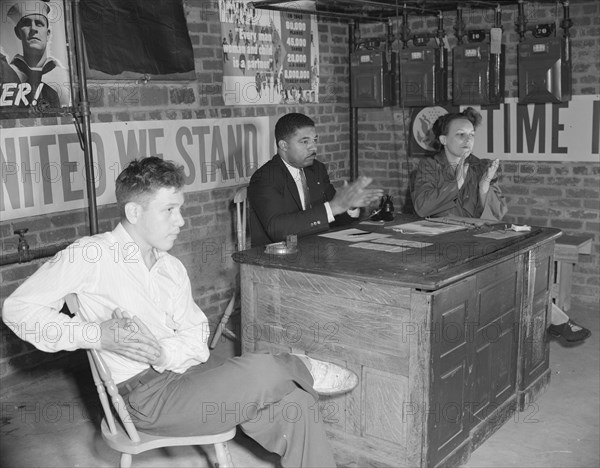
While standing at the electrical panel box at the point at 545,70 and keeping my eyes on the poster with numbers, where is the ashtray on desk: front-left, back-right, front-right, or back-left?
front-left

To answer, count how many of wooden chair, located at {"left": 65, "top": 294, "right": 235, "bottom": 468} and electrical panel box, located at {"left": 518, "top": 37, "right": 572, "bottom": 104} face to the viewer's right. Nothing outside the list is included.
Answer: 1

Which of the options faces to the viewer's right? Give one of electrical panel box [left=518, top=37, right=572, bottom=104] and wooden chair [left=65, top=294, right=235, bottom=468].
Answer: the wooden chair

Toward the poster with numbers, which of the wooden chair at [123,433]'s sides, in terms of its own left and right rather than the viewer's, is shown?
left

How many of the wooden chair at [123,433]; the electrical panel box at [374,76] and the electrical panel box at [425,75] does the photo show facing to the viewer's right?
1

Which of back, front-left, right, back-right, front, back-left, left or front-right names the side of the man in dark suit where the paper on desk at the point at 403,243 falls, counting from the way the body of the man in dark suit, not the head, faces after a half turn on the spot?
back

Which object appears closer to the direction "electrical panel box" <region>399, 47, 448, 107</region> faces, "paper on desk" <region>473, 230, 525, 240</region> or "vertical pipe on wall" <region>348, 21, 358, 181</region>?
the paper on desk

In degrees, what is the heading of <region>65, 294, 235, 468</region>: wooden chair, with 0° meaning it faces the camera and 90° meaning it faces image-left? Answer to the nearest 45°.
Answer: approximately 270°

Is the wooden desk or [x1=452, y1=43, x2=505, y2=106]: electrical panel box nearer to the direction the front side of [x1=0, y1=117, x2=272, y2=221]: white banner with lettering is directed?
the wooden desk

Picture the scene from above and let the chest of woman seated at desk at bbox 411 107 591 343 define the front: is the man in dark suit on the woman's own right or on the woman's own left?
on the woman's own right

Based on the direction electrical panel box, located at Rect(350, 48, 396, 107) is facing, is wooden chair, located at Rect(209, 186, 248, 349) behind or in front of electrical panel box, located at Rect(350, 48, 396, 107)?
in front

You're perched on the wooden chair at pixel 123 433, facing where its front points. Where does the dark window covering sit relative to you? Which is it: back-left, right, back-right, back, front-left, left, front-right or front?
left

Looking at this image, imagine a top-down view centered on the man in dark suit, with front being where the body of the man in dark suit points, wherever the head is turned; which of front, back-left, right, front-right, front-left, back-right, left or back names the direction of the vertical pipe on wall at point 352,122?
back-left

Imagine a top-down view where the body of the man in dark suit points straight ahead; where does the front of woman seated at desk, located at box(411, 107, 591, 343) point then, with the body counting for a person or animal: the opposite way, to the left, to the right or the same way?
the same way

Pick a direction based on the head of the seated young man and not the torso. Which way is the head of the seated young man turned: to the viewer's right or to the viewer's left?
to the viewer's right

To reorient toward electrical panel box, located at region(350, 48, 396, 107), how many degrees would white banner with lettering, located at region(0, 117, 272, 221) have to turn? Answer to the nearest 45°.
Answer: approximately 90° to its left

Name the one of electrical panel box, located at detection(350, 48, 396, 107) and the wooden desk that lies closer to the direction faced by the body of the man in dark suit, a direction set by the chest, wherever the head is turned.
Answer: the wooden desk

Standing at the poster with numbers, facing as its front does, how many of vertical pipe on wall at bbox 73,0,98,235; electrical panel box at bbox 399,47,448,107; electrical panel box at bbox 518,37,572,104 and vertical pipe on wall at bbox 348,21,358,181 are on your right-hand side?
1

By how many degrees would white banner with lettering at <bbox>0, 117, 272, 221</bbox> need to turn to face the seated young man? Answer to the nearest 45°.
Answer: approximately 45° to its right
